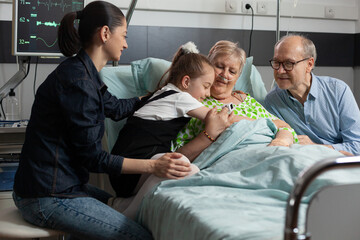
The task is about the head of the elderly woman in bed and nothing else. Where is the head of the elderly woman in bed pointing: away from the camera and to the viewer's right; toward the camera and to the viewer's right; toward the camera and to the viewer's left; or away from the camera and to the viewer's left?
toward the camera and to the viewer's left

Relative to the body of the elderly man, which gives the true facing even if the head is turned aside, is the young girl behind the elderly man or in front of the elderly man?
in front

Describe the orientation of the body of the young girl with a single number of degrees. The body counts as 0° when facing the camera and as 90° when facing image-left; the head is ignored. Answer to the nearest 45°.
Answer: approximately 270°

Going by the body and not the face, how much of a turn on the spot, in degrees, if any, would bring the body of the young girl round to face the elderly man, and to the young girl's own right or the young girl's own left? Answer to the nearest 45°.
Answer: approximately 45° to the young girl's own left

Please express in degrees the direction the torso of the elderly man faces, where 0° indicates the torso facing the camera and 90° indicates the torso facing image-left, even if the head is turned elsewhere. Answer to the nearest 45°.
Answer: approximately 45°

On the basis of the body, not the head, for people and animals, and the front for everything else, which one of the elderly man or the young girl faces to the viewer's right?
the young girl

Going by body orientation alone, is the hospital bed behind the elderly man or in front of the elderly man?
in front

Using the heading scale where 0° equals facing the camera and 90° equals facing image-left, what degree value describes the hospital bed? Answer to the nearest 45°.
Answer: approximately 315°

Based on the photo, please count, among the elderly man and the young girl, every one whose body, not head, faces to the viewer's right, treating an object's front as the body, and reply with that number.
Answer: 1

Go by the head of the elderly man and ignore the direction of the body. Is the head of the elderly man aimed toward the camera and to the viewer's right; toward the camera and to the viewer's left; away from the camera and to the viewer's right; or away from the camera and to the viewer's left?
toward the camera and to the viewer's left

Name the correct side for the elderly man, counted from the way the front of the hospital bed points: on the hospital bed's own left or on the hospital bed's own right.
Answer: on the hospital bed's own left
